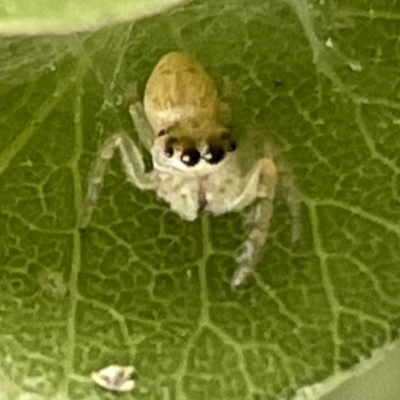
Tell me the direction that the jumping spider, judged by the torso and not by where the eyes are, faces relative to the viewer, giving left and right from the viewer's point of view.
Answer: facing the viewer
